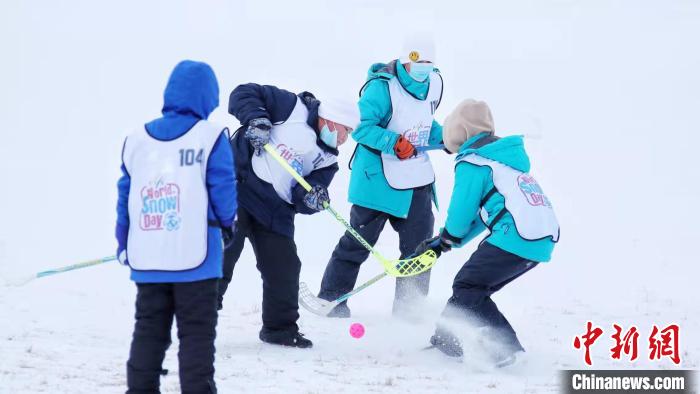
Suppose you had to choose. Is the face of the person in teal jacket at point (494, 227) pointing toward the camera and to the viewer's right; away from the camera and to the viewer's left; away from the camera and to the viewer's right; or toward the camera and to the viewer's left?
away from the camera and to the viewer's left

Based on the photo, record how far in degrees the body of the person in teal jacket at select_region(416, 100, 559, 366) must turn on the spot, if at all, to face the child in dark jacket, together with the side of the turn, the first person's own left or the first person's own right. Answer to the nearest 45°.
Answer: approximately 45° to the first person's own left

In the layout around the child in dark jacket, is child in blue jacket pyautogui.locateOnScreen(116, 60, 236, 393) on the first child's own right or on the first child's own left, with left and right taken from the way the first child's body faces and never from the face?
on the first child's own right

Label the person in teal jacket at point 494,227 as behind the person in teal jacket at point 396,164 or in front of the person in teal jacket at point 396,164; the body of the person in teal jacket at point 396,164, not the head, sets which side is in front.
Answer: in front

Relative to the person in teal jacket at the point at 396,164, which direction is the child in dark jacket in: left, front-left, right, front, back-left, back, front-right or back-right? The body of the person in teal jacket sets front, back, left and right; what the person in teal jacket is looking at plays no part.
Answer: right

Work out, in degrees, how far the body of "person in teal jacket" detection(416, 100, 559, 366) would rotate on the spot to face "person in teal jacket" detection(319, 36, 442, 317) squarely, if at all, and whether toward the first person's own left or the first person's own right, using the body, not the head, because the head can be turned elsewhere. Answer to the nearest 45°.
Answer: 0° — they already face them

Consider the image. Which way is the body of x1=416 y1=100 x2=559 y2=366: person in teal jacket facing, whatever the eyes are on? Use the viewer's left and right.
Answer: facing away from the viewer and to the left of the viewer

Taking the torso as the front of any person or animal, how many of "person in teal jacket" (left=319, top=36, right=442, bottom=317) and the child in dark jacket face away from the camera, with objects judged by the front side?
0

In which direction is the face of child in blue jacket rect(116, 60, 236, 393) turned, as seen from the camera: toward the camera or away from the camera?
away from the camera
